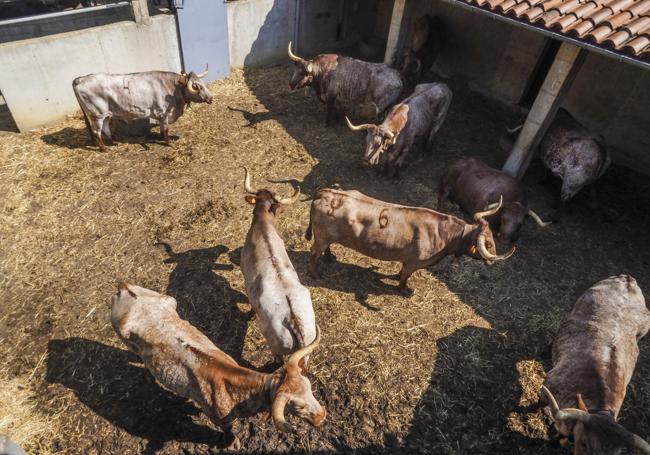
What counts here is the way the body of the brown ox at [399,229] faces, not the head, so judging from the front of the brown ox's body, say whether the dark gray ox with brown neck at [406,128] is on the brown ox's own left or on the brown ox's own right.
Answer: on the brown ox's own left

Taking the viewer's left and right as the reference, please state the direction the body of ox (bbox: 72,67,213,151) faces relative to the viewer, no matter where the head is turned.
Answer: facing to the right of the viewer

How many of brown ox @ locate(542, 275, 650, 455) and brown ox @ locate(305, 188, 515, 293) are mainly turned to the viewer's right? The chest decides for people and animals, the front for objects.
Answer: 1

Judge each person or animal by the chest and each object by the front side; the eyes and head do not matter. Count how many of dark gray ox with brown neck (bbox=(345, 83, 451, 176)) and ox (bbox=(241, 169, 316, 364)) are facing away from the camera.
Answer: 1

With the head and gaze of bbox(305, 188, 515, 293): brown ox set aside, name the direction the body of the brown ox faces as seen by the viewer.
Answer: to the viewer's right

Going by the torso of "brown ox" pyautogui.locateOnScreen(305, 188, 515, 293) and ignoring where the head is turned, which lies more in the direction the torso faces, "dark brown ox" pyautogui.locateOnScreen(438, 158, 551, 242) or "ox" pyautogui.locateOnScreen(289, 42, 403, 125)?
the dark brown ox

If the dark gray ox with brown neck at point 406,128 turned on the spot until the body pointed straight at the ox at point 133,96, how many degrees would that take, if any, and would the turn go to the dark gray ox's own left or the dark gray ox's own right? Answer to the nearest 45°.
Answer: approximately 45° to the dark gray ox's own right

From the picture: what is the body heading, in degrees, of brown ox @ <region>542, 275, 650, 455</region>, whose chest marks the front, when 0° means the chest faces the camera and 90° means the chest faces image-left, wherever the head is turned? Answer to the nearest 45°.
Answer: approximately 0°

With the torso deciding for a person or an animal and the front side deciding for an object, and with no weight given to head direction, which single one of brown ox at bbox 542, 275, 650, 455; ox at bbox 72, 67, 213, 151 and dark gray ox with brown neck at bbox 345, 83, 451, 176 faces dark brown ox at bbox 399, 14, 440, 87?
the ox

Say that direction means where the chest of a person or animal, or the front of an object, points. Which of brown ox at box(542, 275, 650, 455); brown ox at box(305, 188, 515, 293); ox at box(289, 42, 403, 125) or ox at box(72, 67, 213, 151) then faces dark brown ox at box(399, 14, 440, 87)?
ox at box(72, 67, 213, 151)

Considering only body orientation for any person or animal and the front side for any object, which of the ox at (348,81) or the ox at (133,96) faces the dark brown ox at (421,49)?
the ox at (133,96)

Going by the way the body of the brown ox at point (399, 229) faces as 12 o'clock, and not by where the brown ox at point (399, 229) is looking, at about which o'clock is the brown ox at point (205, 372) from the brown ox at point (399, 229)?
the brown ox at point (205, 372) is roughly at 4 o'clock from the brown ox at point (399, 229).

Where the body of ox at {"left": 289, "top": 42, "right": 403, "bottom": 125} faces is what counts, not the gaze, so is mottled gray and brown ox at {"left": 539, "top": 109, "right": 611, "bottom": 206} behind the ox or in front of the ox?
behind

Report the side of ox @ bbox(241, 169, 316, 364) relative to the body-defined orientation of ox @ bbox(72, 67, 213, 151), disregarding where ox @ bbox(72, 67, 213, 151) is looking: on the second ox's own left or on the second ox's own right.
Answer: on the second ox's own right

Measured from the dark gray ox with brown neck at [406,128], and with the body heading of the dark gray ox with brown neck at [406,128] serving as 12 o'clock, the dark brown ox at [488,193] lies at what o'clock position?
the dark brown ox at [488,193] is roughly at 9 o'clock from the dark gray ox with brown neck at [406,128].

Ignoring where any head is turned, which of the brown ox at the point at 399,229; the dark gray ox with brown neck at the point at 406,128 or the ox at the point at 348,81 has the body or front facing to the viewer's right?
the brown ox

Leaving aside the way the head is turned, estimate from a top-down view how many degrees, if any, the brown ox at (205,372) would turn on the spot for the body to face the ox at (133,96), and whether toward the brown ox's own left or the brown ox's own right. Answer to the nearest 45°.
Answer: approximately 135° to the brown ox's own left

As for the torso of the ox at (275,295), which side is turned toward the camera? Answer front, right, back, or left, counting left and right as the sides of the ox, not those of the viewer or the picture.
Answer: back

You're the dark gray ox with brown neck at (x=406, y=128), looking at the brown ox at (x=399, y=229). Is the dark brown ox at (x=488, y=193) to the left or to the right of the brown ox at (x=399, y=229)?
left

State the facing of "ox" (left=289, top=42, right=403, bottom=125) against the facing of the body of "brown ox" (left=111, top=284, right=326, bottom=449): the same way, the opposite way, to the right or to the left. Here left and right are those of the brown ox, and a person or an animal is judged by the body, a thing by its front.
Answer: the opposite way
